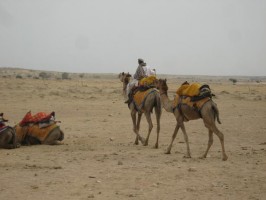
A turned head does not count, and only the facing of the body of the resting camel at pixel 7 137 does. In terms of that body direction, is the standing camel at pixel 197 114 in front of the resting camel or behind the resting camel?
behind

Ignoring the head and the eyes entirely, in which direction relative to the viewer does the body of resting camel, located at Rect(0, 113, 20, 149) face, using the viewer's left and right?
facing to the left of the viewer

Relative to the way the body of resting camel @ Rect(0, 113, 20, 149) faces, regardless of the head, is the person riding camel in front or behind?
behind

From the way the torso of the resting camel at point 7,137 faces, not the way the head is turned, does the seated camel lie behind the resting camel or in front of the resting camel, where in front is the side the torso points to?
behind
